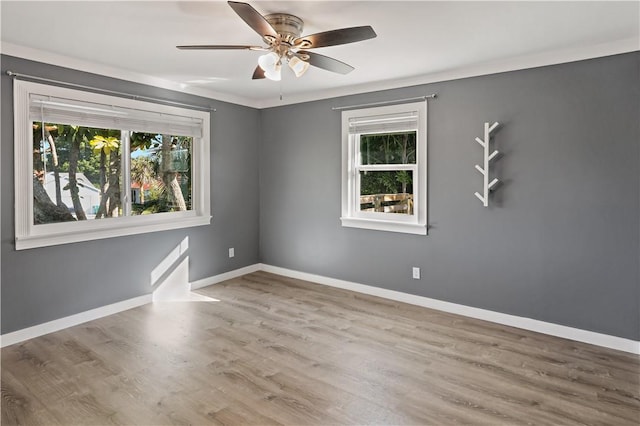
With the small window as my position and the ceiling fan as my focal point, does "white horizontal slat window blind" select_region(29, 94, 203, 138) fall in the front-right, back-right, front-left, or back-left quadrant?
front-right

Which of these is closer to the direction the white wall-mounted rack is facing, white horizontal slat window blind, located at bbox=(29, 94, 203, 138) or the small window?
the white horizontal slat window blind

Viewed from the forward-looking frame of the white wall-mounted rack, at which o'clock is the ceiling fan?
The ceiling fan is roughly at 1 o'clock from the white wall-mounted rack.

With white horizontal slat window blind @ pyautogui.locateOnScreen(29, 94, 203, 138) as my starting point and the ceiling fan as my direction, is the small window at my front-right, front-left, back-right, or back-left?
front-left

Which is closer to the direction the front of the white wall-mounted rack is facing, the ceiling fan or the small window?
the ceiling fan

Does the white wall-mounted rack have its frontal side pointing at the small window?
no

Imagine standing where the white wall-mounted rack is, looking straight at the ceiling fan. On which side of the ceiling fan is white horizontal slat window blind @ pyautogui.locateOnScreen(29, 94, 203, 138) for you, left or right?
right

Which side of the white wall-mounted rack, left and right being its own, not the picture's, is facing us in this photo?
front

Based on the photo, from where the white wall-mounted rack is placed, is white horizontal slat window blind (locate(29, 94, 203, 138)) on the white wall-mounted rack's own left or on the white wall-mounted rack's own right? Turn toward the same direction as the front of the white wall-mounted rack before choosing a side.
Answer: on the white wall-mounted rack's own right

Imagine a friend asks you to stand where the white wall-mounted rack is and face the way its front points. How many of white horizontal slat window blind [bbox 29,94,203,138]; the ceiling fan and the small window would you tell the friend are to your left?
0

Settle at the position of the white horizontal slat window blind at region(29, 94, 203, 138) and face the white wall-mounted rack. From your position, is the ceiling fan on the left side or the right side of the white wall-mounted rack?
right
